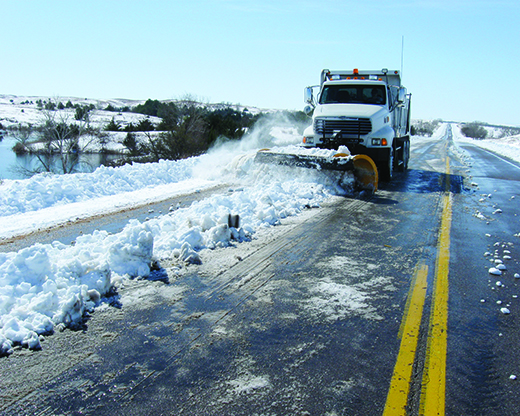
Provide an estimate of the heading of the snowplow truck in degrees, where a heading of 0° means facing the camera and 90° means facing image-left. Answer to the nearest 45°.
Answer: approximately 0°

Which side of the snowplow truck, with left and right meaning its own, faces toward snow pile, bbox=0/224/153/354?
front

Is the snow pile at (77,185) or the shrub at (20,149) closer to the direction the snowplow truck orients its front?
the snow pile

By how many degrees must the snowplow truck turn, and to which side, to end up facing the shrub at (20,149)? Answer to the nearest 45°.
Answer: approximately 135° to its right

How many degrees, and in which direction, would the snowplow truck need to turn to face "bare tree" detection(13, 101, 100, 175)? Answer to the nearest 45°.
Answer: approximately 135° to its right

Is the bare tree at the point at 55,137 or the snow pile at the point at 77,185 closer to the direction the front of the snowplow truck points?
the snow pile

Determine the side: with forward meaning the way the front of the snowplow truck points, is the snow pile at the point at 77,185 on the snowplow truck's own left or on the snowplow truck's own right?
on the snowplow truck's own right

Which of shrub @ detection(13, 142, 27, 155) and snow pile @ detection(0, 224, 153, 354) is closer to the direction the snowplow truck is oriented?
the snow pile
